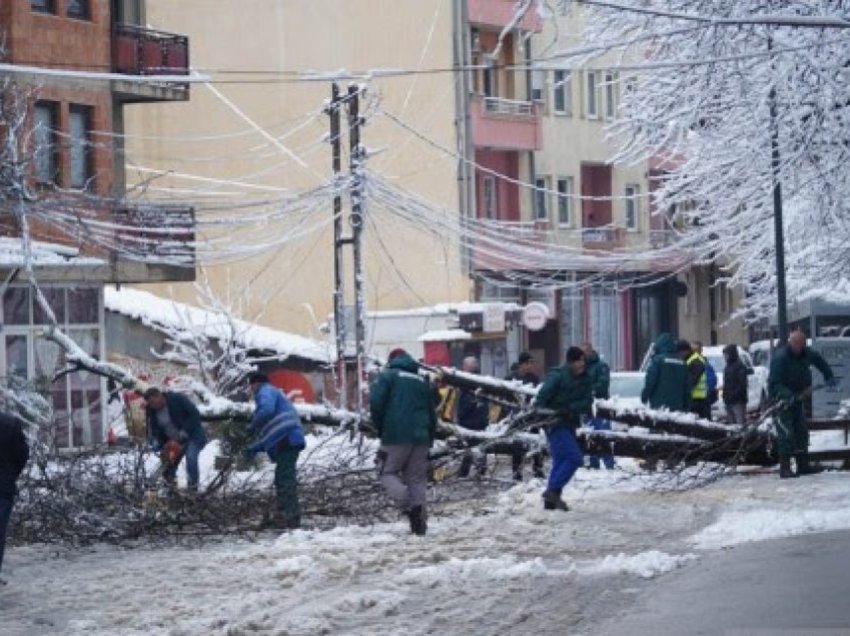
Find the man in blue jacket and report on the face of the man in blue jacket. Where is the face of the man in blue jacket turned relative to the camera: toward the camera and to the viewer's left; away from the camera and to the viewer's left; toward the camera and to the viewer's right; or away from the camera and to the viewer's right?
away from the camera and to the viewer's left

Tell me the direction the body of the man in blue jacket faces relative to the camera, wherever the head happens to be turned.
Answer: to the viewer's left

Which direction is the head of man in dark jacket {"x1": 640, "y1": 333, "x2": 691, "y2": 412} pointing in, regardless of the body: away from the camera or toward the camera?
away from the camera

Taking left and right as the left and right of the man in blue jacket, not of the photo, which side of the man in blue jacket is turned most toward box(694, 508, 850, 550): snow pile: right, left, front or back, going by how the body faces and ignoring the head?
back

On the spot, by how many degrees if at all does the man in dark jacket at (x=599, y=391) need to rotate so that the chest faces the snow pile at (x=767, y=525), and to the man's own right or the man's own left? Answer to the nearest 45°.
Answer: approximately 90° to the man's own left
